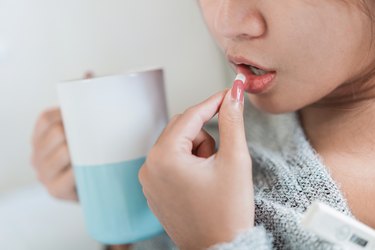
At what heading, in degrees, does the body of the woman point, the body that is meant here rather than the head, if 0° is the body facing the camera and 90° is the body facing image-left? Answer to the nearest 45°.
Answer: approximately 45°
